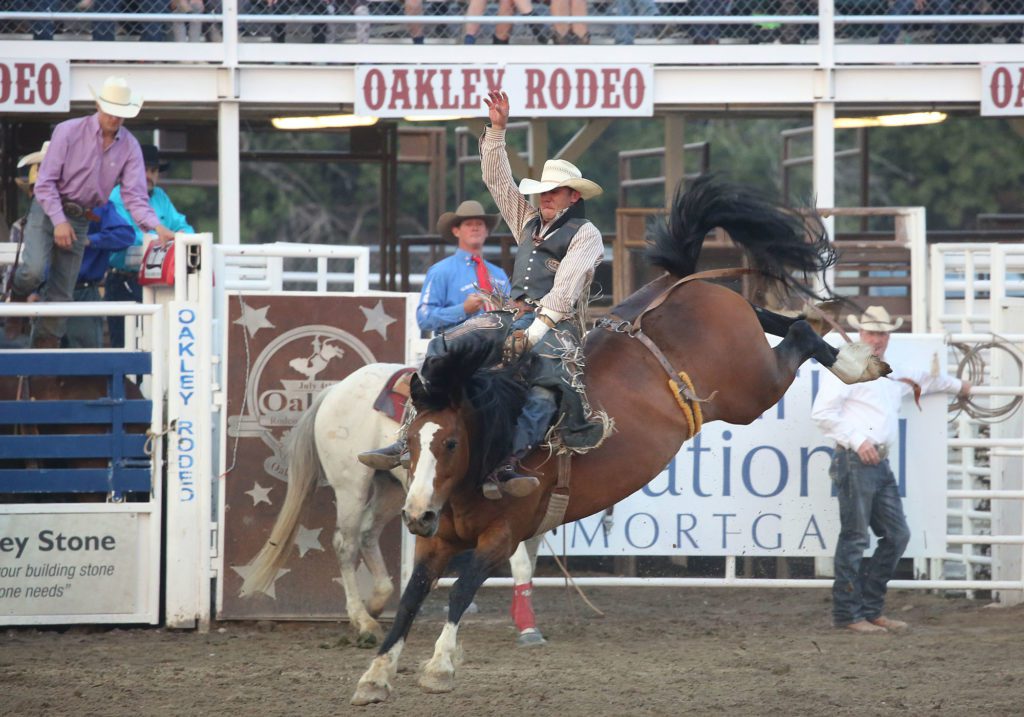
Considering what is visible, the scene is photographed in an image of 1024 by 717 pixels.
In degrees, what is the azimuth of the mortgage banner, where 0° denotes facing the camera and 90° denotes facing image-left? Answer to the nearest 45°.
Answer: approximately 0°

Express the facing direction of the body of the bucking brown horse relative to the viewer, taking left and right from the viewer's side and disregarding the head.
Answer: facing the viewer and to the left of the viewer

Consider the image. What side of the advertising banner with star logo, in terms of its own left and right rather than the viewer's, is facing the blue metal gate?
right

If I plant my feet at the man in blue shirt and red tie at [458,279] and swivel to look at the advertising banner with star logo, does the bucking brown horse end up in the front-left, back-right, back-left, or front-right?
back-left

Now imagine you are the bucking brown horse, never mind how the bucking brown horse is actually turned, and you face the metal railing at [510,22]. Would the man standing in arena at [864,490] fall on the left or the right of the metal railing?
right

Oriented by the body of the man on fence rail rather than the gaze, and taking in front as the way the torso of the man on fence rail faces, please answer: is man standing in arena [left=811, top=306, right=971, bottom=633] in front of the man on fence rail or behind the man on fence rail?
in front

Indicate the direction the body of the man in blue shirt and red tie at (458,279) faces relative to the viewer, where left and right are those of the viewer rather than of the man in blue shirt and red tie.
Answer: facing the viewer and to the right of the viewer

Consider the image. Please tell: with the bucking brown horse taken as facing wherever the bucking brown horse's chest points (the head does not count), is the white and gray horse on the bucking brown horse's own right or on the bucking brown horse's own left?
on the bucking brown horse's own right

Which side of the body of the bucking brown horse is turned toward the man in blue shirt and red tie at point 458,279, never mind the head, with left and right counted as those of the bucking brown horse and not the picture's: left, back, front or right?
right

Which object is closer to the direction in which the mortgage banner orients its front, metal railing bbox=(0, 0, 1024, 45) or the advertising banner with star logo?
the advertising banner with star logo

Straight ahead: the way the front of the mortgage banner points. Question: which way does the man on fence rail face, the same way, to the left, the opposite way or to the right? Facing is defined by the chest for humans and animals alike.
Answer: to the left

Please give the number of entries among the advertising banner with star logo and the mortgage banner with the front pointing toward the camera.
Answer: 2
